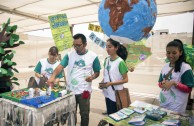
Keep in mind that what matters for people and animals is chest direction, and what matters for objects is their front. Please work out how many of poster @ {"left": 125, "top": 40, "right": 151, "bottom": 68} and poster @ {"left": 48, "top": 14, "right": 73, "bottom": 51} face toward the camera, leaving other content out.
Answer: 2

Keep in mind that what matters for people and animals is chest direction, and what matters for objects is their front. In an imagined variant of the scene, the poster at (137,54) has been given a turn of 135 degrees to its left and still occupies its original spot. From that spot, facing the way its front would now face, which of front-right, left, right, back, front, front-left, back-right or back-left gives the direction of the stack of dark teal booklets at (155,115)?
back-right

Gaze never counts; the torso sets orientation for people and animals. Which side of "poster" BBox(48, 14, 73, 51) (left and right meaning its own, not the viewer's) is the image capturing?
front

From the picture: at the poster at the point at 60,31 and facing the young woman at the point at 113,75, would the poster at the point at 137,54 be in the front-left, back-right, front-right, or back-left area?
front-left

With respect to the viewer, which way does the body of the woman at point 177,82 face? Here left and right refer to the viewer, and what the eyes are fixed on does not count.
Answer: facing the viewer and to the left of the viewer

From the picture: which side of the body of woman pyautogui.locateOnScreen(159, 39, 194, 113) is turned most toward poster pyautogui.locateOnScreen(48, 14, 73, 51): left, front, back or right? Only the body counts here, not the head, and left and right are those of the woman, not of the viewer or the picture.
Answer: right

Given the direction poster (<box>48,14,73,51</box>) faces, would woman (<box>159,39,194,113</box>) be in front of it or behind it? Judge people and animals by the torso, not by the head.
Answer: in front

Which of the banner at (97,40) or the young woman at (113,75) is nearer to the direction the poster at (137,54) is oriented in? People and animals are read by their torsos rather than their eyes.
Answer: the young woman

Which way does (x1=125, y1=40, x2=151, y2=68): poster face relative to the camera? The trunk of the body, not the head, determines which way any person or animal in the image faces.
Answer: toward the camera

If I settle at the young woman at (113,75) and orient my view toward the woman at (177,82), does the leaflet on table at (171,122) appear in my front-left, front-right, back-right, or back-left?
front-right

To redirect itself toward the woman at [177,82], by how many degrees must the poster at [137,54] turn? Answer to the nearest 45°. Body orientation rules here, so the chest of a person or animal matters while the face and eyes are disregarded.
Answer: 0° — it already faces them

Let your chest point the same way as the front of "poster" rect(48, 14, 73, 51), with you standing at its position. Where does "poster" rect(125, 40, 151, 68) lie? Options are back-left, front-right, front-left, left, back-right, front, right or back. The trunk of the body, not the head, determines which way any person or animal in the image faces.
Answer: left

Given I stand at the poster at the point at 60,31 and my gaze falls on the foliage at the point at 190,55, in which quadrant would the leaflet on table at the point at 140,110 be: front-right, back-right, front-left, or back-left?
front-right
